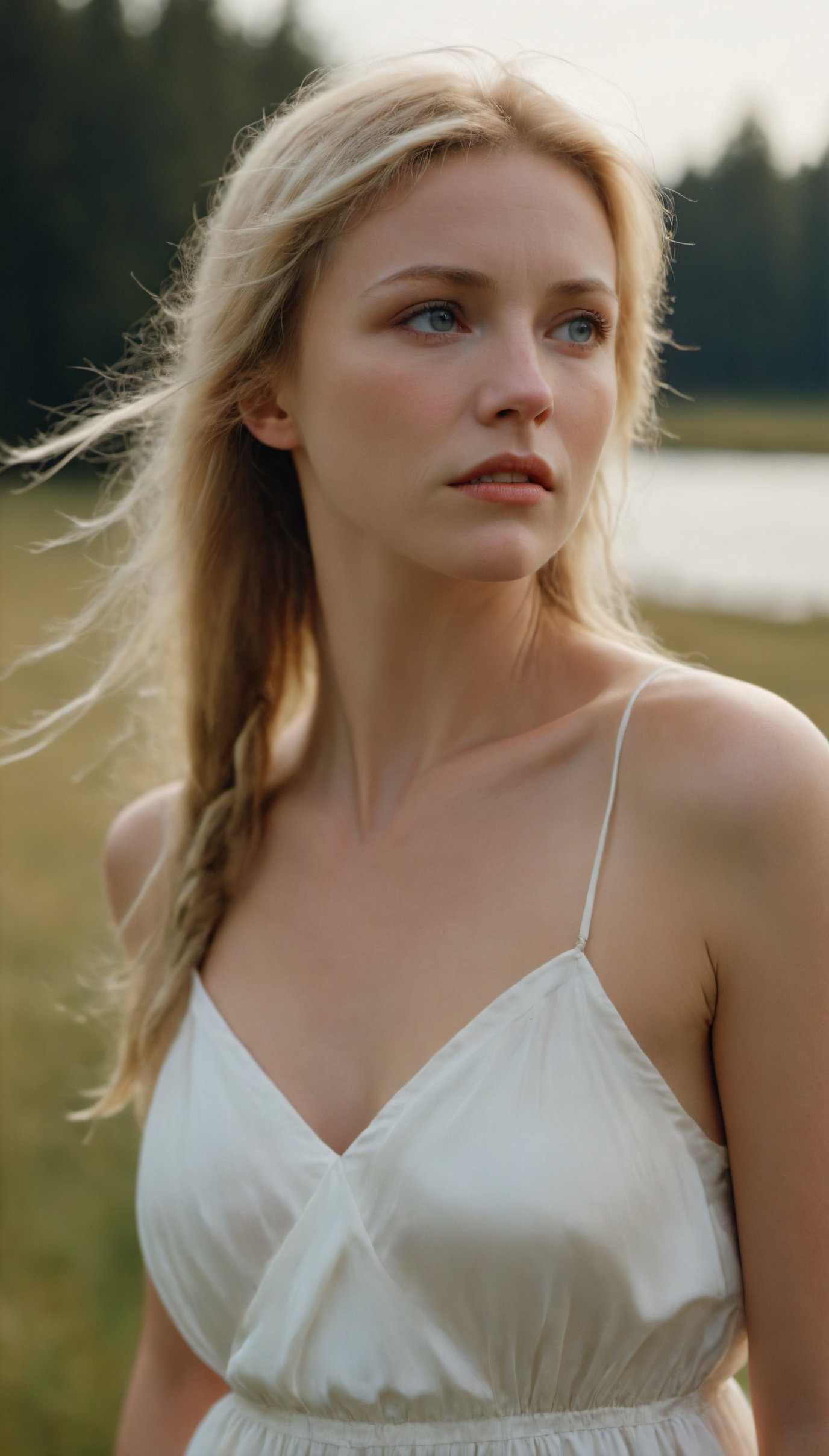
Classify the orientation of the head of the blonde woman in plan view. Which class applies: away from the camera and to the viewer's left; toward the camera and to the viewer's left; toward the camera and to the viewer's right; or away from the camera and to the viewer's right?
toward the camera and to the viewer's right

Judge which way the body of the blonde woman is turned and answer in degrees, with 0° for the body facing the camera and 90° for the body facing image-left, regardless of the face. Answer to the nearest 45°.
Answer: approximately 45°
